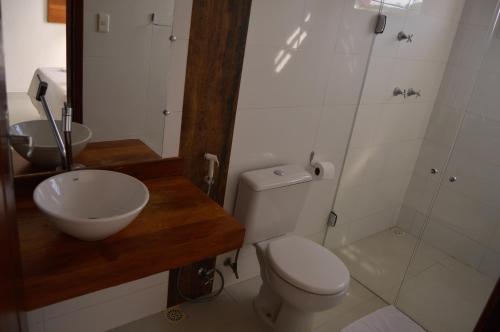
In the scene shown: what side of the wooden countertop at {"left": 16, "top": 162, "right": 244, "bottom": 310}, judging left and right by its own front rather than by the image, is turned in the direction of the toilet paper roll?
left

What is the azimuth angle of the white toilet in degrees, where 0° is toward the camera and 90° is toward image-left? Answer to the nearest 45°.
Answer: approximately 315°

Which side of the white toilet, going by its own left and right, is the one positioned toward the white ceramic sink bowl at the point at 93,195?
right

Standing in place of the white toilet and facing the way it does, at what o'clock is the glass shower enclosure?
The glass shower enclosure is roughly at 9 o'clock from the white toilet.

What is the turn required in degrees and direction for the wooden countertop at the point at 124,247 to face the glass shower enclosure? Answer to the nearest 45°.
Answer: approximately 90° to its left

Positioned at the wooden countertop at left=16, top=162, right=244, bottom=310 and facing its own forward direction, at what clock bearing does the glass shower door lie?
The glass shower door is roughly at 10 o'clock from the wooden countertop.

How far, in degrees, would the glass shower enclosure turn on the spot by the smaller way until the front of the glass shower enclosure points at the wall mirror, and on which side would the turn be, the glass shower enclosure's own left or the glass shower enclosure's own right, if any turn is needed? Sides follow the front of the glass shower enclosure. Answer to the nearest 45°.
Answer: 0° — it already faces it

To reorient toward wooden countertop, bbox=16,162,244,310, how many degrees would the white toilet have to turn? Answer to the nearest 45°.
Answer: approximately 90° to its right
